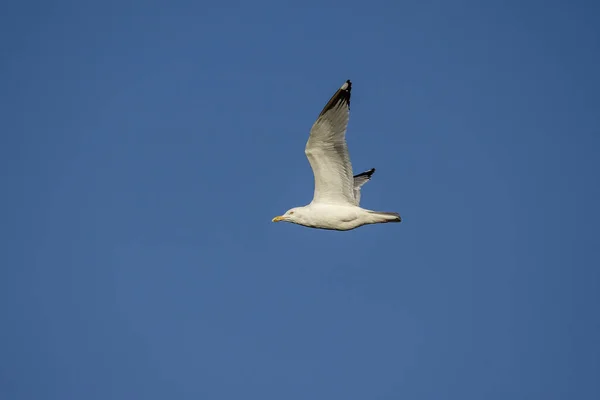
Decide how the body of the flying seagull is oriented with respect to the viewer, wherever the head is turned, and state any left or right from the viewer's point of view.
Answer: facing to the left of the viewer
